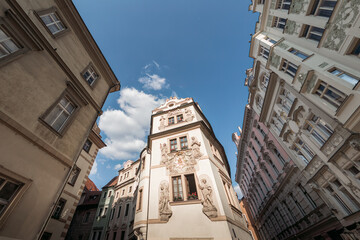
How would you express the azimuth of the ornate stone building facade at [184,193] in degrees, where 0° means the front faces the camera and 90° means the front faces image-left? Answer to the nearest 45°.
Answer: approximately 0°

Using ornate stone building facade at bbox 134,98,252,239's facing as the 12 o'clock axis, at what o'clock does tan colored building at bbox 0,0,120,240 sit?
The tan colored building is roughly at 1 o'clock from the ornate stone building facade.

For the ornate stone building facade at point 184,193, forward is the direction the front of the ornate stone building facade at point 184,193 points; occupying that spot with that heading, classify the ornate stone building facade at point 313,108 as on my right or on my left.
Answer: on my left
